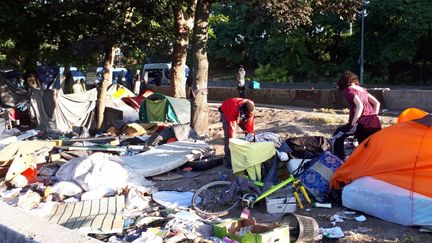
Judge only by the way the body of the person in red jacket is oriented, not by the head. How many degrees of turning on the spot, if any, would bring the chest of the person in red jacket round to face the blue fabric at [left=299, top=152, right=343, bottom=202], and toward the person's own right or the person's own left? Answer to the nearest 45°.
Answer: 0° — they already face it

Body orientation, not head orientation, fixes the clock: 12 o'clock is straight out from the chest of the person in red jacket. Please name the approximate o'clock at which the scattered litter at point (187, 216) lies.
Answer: The scattered litter is roughly at 2 o'clock from the person in red jacket.

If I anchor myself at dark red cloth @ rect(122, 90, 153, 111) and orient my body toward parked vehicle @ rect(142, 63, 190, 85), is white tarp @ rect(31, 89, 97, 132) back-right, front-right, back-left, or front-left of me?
back-left

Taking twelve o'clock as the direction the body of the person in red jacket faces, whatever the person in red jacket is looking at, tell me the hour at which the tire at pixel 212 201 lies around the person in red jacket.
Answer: The tire is roughly at 2 o'clock from the person in red jacket.

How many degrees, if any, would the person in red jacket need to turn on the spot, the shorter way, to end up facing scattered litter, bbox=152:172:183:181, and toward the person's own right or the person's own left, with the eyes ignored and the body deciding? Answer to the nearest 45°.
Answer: approximately 135° to the person's own right

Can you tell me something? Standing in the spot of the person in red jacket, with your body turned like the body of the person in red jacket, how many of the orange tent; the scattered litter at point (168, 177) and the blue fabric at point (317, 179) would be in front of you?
2

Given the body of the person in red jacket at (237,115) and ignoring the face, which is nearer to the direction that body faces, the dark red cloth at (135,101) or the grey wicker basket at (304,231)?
the grey wicker basket

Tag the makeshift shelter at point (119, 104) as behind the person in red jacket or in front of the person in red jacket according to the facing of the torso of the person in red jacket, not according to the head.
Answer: behind

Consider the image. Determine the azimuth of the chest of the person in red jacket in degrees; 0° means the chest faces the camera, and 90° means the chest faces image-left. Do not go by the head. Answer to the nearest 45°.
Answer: approximately 315°

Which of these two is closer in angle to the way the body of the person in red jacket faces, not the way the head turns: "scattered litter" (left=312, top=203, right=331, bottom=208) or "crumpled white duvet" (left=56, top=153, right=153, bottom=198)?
the scattered litter

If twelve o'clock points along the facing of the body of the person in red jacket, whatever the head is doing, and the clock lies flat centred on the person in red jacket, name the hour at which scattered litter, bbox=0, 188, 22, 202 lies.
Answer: The scattered litter is roughly at 4 o'clock from the person in red jacket.
